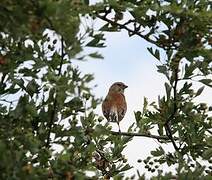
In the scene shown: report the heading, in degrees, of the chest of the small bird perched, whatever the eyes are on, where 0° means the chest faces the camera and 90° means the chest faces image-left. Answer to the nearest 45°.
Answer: approximately 315°
